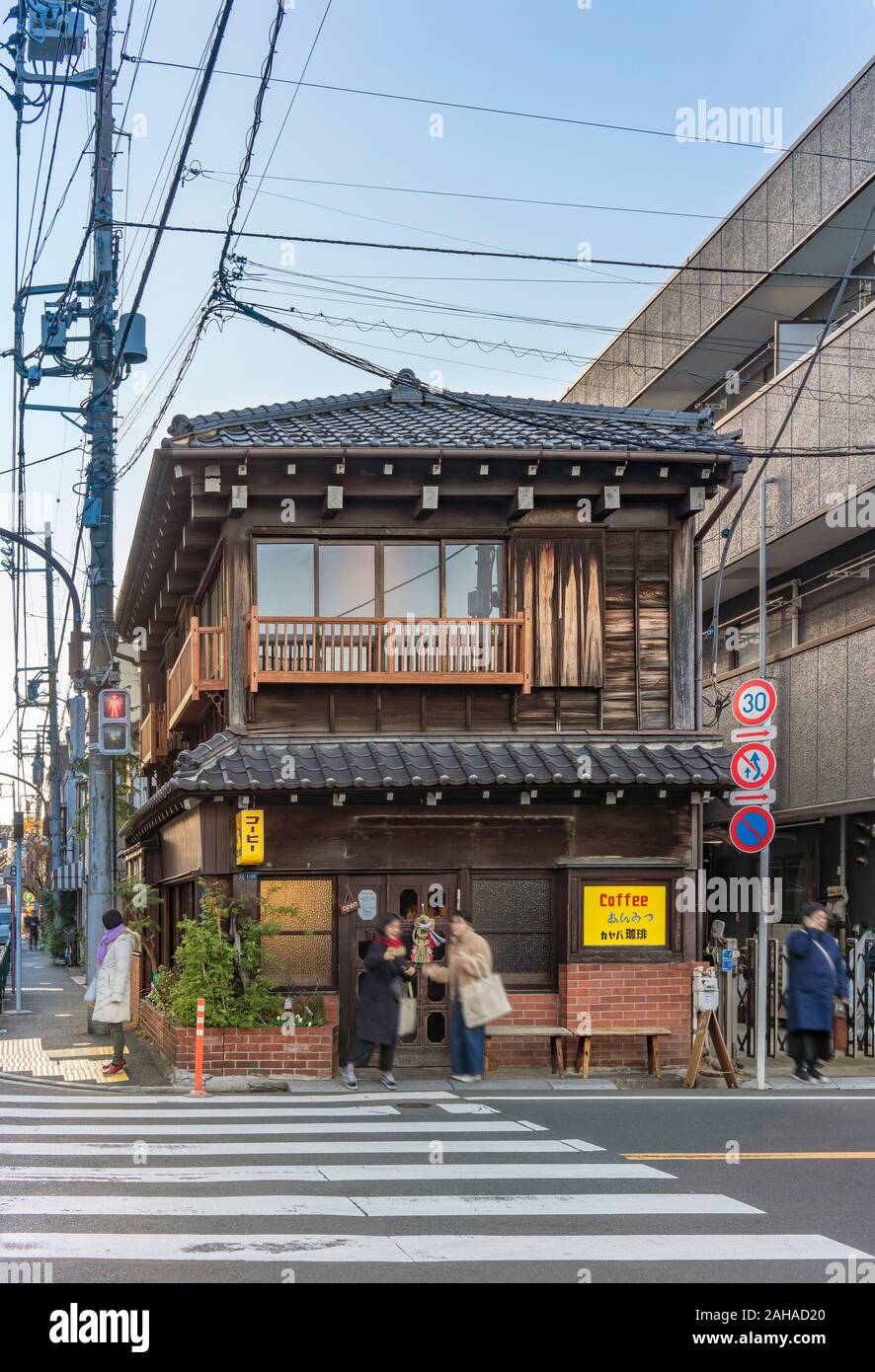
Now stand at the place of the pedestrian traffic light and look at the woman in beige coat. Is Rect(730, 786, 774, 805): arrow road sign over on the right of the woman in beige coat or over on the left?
left

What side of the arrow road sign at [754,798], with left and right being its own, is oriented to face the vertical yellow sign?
right

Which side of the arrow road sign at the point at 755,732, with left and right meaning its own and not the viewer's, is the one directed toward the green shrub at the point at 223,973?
right
